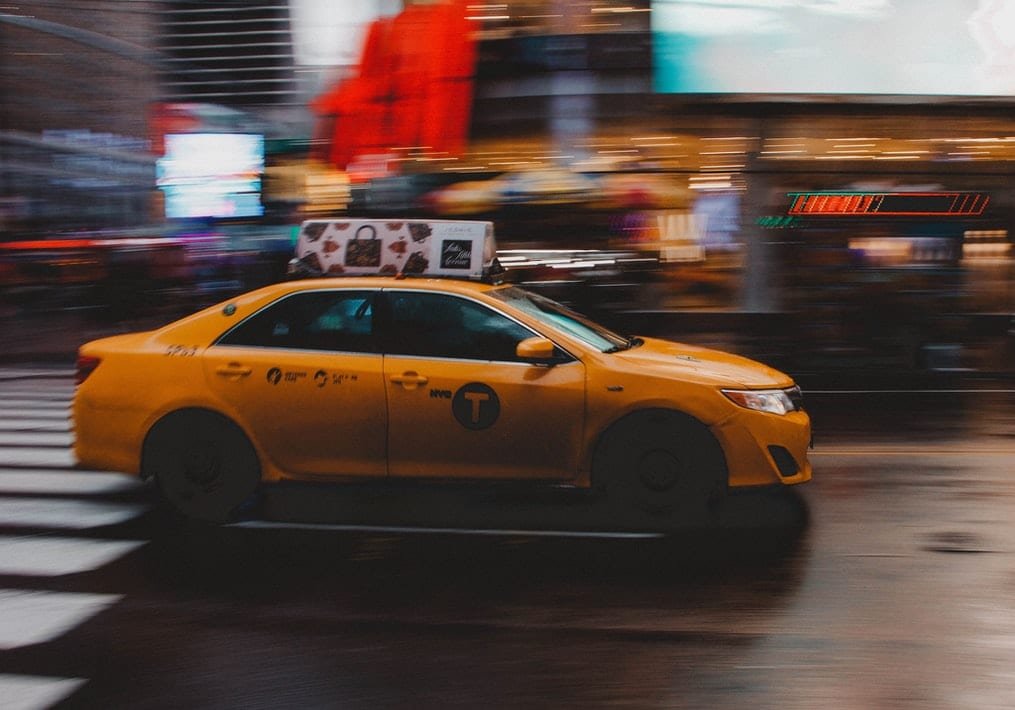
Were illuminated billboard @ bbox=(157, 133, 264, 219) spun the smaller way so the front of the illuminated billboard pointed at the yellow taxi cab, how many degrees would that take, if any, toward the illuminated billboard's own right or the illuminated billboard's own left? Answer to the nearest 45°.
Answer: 0° — it already faces it

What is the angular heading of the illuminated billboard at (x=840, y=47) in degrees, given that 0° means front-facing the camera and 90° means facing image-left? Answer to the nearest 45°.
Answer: approximately 0°

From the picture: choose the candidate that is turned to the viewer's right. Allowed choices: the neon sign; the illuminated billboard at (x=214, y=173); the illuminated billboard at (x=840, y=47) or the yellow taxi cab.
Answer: the yellow taxi cab

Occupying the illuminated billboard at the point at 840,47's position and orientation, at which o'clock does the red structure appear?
The red structure is roughly at 4 o'clock from the illuminated billboard.

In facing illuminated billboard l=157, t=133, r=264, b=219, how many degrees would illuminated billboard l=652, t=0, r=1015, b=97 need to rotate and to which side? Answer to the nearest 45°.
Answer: approximately 135° to its right

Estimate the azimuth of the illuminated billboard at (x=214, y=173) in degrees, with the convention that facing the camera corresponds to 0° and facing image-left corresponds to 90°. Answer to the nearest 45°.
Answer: approximately 0°

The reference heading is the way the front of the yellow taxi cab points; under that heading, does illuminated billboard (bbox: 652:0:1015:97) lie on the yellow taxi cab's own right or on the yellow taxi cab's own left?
on the yellow taxi cab's own left

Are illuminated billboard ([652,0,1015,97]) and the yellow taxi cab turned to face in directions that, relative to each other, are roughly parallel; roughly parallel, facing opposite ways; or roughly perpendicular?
roughly perpendicular

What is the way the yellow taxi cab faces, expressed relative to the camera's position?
facing to the right of the viewer

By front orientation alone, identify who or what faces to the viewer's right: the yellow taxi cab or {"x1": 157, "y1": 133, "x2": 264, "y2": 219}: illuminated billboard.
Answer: the yellow taxi cab
